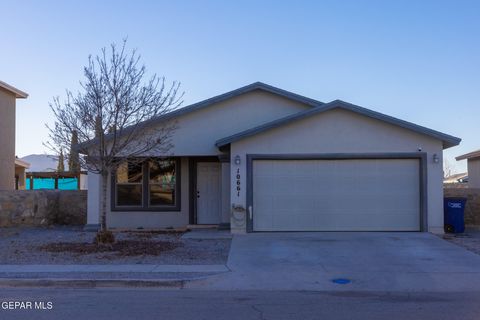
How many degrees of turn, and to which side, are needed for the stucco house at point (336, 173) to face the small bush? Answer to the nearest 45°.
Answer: approximately 45° to its right

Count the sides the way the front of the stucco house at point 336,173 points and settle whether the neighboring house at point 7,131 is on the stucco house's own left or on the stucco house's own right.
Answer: on the stucco house's own right

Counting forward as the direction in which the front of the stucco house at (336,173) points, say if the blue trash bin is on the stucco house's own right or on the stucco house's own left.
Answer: on the stucco house's own left

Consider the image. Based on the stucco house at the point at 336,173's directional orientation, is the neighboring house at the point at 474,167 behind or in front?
behind

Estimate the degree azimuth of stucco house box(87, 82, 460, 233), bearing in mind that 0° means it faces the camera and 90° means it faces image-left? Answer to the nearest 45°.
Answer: approximately 0°

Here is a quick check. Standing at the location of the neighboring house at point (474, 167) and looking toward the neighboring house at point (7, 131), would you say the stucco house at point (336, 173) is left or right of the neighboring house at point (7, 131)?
left

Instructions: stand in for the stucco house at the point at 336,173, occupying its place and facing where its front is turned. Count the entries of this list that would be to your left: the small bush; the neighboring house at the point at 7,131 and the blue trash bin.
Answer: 1

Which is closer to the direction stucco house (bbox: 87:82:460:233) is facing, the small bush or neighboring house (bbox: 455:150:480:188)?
the small bush

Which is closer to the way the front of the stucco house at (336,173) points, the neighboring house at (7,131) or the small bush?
the small bush
